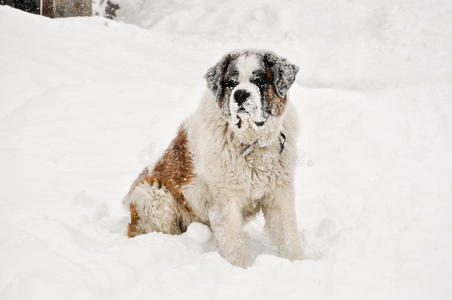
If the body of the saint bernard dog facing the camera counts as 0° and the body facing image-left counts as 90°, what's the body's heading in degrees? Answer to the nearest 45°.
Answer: approximately 315°

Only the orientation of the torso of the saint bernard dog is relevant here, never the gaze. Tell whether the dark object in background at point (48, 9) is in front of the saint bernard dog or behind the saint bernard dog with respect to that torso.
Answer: behind

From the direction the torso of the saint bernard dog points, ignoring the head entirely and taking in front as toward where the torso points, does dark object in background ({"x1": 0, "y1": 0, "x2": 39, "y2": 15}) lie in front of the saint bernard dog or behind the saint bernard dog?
behind

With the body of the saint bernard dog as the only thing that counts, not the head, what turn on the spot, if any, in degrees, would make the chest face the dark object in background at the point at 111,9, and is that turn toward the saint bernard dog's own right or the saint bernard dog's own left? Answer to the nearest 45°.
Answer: approximately 135° to the saint bernard dog's own left
